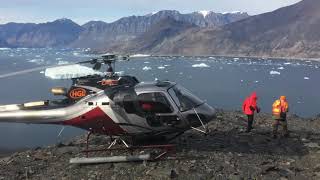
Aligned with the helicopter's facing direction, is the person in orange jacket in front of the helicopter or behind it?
in front

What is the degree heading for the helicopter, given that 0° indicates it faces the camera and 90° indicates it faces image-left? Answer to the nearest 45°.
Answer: approximately 270°
